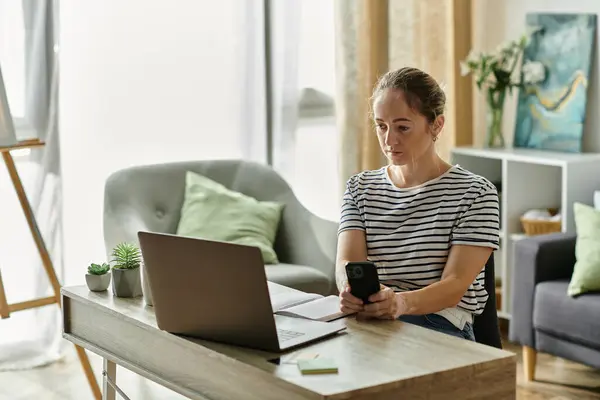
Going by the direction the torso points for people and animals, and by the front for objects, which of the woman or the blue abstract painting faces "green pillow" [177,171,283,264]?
the blue abstract painting

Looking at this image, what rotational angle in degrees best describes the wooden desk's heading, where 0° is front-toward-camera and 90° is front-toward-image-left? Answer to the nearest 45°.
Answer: approximately 225°

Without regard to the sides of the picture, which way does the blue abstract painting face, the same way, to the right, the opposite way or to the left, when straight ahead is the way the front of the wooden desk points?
the opposite way

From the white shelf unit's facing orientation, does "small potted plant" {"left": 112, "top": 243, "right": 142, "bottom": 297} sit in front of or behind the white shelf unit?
in front

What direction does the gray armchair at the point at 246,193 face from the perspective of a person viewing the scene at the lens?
facing the viewer and to the right of the viewer

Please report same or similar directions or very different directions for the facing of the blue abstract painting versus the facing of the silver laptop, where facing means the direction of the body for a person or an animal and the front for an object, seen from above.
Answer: very different directions

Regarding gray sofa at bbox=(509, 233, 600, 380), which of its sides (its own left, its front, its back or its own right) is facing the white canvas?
front

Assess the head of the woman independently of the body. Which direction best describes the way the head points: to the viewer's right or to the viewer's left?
to the viewer's left

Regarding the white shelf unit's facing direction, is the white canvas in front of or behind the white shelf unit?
in front

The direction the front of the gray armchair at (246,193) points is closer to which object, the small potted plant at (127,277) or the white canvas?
the small potted plant

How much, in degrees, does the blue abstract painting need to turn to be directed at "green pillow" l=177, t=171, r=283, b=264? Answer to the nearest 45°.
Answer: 0° — it already faces it

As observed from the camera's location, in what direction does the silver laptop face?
facing away from the viewer and to the right of the viewer

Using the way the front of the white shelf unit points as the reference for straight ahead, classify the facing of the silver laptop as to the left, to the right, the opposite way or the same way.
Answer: the opposite way

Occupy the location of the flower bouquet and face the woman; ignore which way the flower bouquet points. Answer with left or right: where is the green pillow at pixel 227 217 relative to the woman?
right

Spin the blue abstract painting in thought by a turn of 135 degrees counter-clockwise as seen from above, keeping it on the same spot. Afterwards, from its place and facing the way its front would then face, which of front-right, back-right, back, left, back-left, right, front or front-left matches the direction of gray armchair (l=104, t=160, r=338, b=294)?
back-right

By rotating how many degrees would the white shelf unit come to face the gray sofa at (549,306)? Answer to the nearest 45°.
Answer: approximately 45° to its left

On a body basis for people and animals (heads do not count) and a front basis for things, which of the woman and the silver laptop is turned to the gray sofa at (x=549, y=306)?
the silver laptop

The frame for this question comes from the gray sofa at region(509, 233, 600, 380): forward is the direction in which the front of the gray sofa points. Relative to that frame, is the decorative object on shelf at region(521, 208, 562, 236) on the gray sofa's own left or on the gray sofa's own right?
on the gray sofa's own right

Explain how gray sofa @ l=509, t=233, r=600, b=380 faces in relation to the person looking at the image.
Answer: facing the viewer and to the left of the viewer
